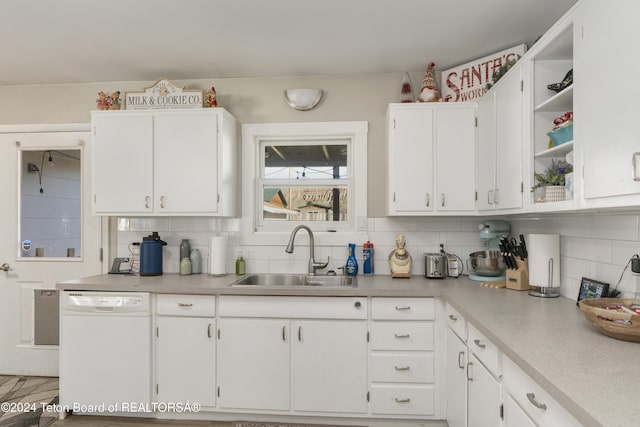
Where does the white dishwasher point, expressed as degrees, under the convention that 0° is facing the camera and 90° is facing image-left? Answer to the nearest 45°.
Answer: approximately 0°

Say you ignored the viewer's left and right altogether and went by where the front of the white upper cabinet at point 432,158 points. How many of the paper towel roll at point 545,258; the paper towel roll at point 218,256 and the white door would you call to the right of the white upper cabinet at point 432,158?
2

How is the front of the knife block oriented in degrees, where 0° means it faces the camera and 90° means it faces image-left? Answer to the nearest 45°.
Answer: approximately 45°

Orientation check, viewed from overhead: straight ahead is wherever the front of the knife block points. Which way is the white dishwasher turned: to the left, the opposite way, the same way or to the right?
to the left

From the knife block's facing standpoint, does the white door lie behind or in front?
in front
